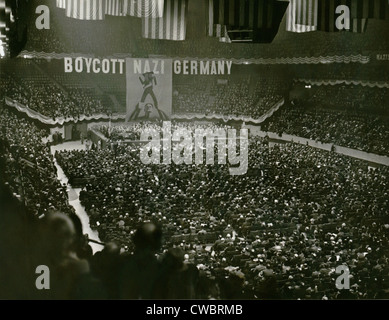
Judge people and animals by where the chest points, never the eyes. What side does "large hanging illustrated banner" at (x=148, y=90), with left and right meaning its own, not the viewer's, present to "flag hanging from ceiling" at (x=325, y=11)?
front

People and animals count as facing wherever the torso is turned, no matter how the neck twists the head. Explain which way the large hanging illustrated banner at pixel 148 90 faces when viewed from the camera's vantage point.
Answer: facing the viewer

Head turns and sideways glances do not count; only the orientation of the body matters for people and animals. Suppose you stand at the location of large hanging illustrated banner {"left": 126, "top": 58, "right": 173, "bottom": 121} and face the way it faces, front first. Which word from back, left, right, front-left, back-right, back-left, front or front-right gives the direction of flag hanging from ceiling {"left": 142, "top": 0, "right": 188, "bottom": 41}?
front

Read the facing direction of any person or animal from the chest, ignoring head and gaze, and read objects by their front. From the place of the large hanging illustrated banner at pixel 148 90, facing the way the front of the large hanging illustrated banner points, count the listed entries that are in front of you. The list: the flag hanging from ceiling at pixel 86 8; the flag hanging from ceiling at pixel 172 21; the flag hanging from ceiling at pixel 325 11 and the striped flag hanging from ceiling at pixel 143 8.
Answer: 4

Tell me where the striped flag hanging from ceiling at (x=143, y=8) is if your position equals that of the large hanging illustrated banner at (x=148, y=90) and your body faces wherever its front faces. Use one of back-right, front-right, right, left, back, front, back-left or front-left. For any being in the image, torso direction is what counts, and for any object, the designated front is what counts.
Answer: front

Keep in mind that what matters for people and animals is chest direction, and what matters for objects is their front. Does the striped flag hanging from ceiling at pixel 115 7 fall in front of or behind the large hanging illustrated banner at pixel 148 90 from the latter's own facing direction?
in front

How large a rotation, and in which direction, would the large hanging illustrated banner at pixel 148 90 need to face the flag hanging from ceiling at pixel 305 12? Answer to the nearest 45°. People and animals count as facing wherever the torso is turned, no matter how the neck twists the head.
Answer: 0° — it already faces it

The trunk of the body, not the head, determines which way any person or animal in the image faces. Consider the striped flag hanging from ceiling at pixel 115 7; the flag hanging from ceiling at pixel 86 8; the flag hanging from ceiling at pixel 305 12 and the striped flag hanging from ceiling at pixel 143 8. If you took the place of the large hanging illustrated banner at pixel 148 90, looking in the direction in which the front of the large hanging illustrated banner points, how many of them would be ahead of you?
4
